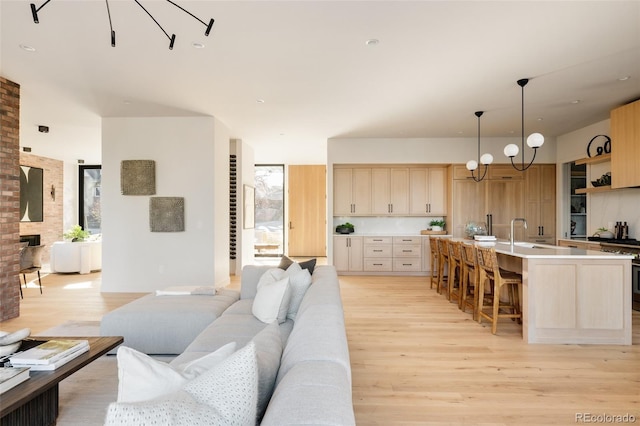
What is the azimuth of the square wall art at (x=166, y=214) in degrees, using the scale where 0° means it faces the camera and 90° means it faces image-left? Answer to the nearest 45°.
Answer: approximately 0°

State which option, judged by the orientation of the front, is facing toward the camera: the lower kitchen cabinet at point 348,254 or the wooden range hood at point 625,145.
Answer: the lower kitchen cabinet

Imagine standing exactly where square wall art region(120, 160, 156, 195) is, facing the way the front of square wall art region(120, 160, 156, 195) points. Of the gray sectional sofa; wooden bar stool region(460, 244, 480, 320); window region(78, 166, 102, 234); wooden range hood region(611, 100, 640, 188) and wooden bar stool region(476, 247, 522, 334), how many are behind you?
1

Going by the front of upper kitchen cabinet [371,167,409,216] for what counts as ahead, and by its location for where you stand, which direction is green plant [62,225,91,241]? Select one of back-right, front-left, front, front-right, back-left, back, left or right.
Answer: right

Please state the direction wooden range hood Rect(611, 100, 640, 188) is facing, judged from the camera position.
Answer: facing to the left of the viewer

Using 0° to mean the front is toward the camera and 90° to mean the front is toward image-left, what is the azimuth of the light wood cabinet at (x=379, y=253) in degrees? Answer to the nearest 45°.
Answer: approximately 0°

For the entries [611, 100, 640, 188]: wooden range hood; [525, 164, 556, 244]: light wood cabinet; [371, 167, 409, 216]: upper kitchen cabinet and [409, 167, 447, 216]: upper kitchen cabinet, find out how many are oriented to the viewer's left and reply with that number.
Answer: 1

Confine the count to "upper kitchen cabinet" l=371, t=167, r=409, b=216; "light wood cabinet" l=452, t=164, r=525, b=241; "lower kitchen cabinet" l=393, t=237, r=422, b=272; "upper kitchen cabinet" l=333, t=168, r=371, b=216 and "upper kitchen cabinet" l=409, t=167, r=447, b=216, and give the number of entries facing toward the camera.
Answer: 5

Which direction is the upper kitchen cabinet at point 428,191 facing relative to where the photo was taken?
toward the camera

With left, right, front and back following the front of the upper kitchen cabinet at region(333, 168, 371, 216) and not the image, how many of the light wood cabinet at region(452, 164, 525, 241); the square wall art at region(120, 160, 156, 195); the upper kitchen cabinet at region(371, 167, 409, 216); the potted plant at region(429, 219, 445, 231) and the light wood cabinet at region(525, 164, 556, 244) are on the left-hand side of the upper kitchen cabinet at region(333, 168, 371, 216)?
4

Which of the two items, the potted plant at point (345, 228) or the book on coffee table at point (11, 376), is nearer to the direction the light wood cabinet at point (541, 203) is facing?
the book on coffee table

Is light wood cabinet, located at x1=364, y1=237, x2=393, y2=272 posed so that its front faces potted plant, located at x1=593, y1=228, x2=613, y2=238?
no

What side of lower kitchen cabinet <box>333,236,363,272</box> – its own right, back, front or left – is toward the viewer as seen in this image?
front

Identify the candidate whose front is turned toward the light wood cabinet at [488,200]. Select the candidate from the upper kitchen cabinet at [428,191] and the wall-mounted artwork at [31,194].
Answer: the wall-mounted artwork

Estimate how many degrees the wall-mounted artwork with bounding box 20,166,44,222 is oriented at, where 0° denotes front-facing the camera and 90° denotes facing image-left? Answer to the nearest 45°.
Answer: approximately 315°

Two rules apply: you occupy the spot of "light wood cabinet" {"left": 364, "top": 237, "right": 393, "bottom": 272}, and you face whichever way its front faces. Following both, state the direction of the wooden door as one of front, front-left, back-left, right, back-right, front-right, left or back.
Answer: back-right

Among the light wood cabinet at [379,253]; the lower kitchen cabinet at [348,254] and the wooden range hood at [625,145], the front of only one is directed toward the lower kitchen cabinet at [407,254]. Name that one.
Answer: the wooden range hood at [625,145]

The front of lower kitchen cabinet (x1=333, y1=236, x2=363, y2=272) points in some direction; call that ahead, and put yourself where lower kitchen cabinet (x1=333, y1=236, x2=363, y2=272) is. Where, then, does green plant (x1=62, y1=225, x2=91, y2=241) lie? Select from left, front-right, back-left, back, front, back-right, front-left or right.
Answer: right
